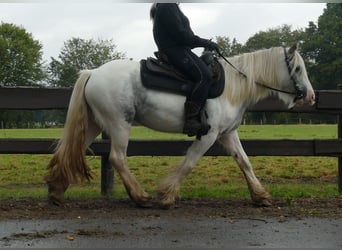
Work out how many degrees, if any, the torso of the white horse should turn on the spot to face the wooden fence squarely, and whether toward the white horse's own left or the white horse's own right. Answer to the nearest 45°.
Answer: approximately 90° to the white horse's own left

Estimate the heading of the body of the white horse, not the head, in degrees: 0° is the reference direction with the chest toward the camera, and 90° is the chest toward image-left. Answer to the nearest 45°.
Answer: approximately 270°

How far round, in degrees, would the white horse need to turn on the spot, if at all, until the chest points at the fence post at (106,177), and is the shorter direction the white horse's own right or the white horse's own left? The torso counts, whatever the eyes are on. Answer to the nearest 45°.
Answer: approximately 90° to the white horse's own left
